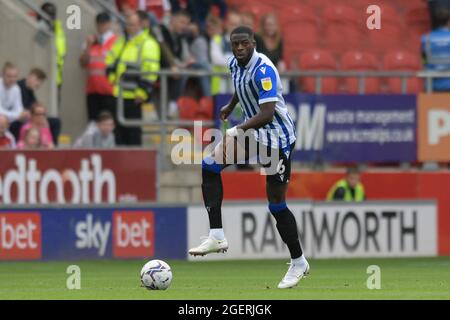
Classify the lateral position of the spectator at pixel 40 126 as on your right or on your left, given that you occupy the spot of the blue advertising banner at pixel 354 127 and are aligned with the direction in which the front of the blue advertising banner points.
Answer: on your right

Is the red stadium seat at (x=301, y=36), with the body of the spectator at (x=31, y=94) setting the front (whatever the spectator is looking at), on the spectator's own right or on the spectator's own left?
on the spectator's own left

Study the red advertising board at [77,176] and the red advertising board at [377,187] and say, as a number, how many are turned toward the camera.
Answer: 2

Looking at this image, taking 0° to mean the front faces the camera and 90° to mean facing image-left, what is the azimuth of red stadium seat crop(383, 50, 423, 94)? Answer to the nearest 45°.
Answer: approximately 0°

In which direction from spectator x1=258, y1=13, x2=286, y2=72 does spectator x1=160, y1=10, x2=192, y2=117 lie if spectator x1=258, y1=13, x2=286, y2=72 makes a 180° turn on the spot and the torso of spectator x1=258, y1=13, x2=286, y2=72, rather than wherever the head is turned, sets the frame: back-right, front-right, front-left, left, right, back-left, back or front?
left
